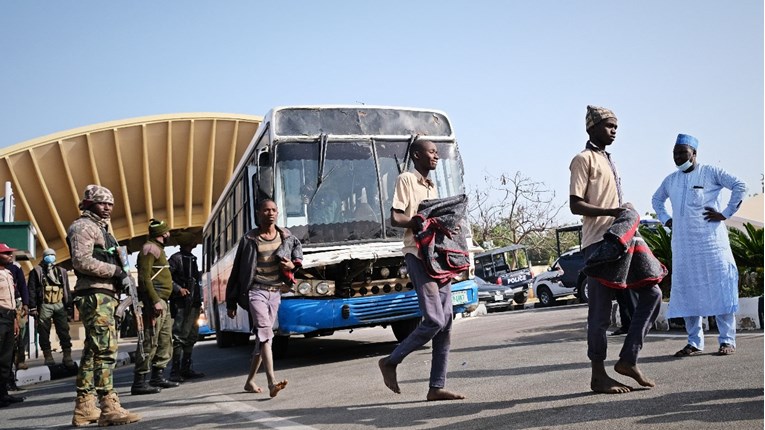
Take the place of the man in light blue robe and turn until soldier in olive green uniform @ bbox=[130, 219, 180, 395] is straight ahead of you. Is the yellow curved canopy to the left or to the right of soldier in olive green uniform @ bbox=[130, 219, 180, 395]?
right

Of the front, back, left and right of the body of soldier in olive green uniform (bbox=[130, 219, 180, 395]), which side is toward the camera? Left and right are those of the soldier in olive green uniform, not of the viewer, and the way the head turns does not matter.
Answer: right

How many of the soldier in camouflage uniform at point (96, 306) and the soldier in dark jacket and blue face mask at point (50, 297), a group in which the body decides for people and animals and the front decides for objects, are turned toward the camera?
1

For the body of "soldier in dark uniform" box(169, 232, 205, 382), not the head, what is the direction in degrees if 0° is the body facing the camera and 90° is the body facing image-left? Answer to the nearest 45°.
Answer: approximately 315°

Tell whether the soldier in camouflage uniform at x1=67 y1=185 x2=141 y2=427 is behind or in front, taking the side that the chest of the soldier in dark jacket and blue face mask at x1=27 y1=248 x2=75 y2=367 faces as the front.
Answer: in front

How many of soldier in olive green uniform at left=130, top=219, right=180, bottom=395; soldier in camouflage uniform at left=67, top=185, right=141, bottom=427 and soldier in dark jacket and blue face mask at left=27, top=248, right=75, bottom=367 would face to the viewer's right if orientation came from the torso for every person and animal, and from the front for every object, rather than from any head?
2

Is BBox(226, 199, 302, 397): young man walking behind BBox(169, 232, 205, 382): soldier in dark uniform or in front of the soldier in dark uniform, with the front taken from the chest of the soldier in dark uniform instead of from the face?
in front

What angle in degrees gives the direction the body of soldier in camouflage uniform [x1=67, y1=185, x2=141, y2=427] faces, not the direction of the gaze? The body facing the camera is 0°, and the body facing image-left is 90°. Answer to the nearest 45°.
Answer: approximately 270°

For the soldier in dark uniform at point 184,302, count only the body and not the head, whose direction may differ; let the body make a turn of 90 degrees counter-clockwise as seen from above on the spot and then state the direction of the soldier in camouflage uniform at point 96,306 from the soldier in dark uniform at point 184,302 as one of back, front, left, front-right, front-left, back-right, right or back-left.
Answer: back-right

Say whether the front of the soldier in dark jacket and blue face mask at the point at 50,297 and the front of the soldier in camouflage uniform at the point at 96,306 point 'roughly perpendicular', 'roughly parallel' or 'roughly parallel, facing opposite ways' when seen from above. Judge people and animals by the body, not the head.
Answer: roughly perpendicular
